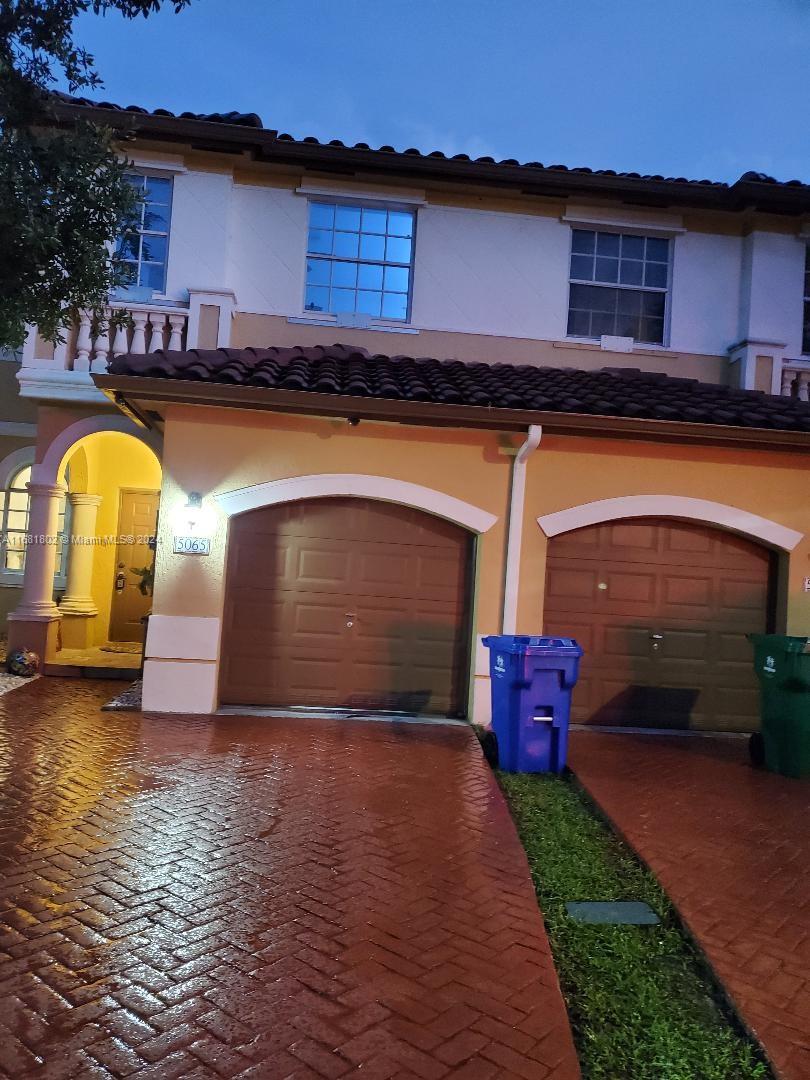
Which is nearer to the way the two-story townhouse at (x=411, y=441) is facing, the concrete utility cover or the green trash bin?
the concrete utility cover

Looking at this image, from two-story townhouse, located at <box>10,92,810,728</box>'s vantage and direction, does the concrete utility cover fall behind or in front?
in front

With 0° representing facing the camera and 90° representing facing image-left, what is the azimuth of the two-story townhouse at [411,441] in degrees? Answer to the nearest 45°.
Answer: approximately 0°

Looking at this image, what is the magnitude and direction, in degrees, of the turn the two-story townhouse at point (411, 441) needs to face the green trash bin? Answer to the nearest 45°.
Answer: approximately 45° to its left
